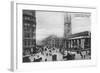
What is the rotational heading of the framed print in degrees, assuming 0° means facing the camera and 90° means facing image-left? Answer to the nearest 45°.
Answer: approximately 315°
